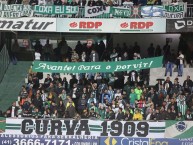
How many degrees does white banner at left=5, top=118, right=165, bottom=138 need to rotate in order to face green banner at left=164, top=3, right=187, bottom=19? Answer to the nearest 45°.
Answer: approximately 135° to its left

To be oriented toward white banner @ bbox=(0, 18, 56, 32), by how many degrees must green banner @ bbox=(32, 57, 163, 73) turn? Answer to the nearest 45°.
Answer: approximately 135° to its right

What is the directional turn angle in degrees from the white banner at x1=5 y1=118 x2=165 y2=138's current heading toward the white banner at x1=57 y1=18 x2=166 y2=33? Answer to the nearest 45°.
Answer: approximately 180°

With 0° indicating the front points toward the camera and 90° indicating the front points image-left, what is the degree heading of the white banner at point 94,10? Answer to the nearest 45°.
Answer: approximately 0°

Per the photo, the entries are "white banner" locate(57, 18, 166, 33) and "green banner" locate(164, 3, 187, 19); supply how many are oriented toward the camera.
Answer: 2

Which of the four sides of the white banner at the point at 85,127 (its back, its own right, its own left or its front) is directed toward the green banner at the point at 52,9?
back

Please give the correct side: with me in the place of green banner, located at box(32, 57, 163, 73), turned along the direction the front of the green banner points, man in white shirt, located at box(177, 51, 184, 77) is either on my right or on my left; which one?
on my left

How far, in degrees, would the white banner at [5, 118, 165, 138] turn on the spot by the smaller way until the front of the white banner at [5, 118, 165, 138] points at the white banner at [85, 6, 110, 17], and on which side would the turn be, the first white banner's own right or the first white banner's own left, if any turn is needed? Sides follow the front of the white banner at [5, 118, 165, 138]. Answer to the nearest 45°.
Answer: approximately 180°
